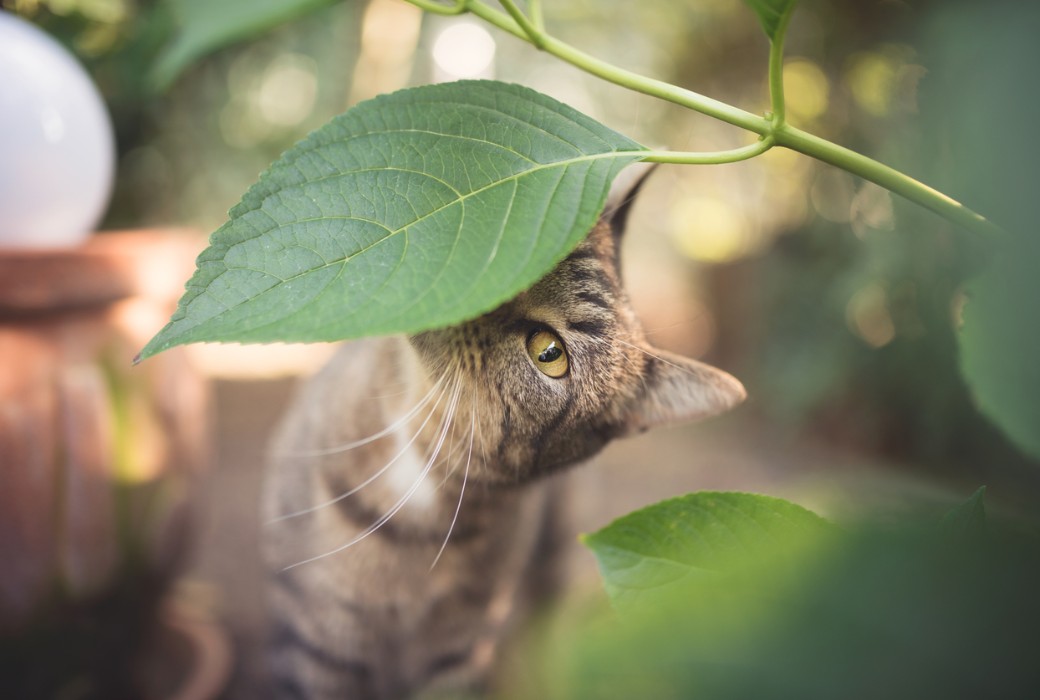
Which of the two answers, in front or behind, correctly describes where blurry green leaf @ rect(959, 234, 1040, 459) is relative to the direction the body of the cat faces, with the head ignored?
in front

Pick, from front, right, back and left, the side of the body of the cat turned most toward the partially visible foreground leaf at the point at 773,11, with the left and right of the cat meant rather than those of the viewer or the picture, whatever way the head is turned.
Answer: left

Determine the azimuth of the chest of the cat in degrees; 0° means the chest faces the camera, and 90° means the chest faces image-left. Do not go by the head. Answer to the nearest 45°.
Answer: approximately 0°

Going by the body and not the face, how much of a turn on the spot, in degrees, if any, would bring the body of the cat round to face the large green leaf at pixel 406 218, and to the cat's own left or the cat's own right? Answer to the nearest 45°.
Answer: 0° — it already faces it

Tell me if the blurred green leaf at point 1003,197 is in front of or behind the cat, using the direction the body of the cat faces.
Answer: in front
